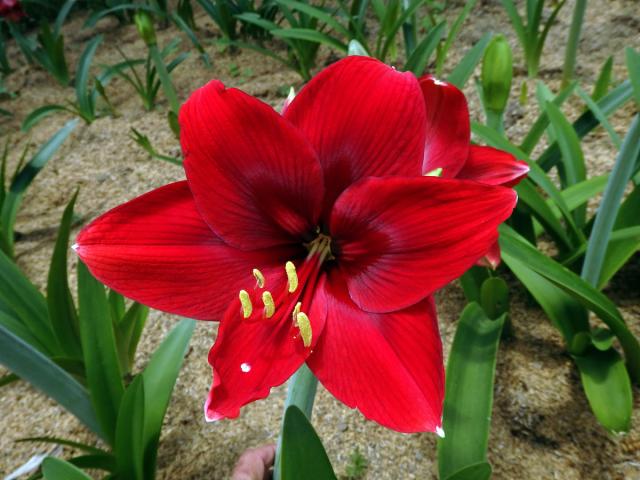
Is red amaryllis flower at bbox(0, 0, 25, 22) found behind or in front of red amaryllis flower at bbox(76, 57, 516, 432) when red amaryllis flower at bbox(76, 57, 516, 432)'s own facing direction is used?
behind

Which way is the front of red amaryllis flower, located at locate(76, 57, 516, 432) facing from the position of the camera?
facing the viewer
